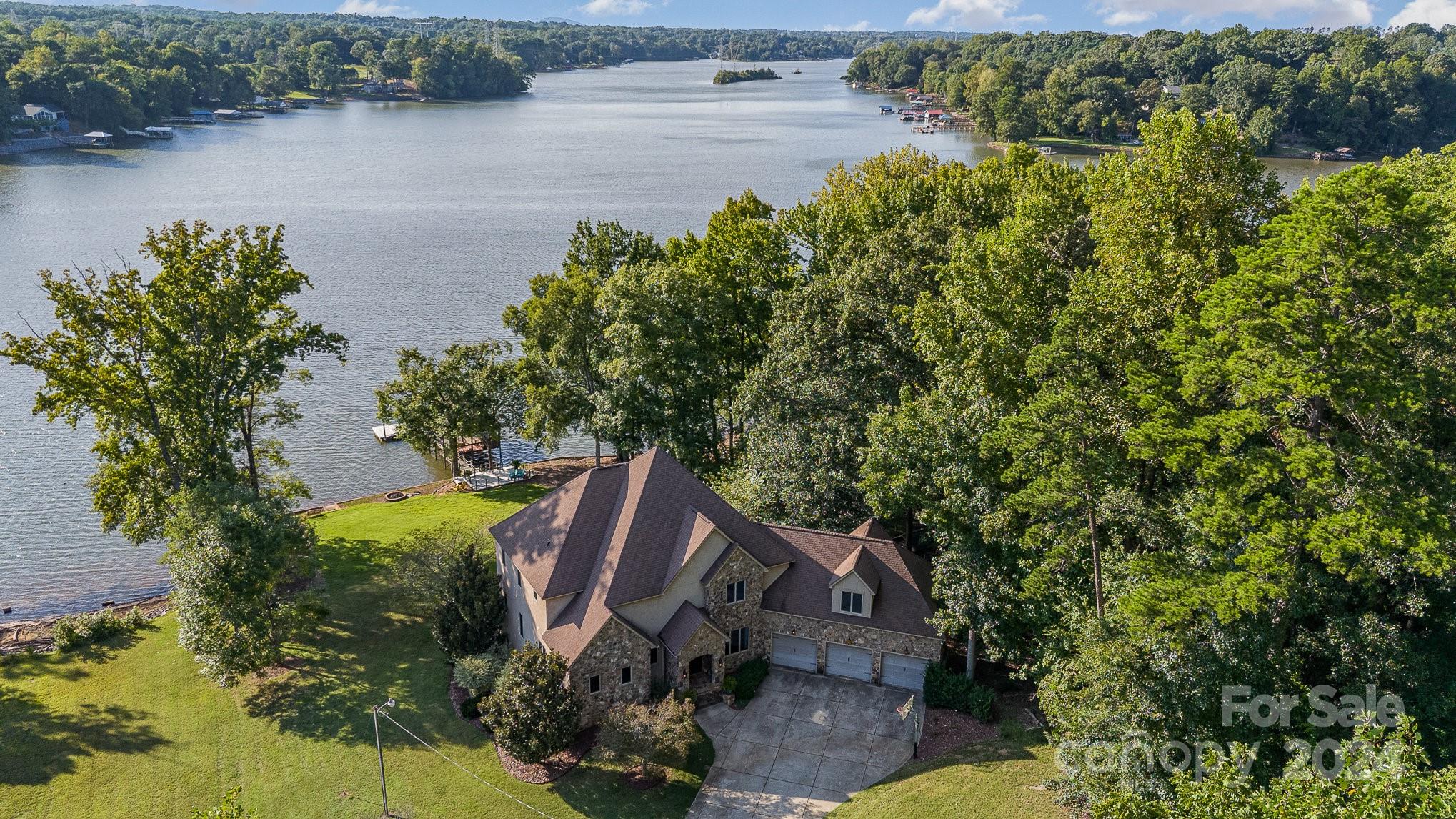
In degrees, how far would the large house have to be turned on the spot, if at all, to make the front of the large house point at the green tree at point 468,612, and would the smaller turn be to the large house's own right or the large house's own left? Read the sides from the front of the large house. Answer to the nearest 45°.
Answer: approximately 135° to the large house's own right

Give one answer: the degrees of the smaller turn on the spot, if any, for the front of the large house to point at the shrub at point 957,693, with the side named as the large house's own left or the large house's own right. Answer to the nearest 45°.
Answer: approximately 45° to the large house's own left

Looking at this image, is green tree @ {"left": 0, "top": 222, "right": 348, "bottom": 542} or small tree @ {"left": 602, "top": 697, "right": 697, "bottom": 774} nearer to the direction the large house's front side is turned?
the small tree

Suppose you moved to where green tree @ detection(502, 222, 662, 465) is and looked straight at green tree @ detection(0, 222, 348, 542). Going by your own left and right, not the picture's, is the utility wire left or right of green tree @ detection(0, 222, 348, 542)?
left

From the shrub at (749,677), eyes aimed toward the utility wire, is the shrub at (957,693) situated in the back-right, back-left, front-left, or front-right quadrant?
back-left

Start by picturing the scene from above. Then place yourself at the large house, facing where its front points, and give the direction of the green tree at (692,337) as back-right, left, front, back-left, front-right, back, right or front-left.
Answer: back-left

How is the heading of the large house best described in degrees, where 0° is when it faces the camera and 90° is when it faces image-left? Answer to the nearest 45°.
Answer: approximately 315°
